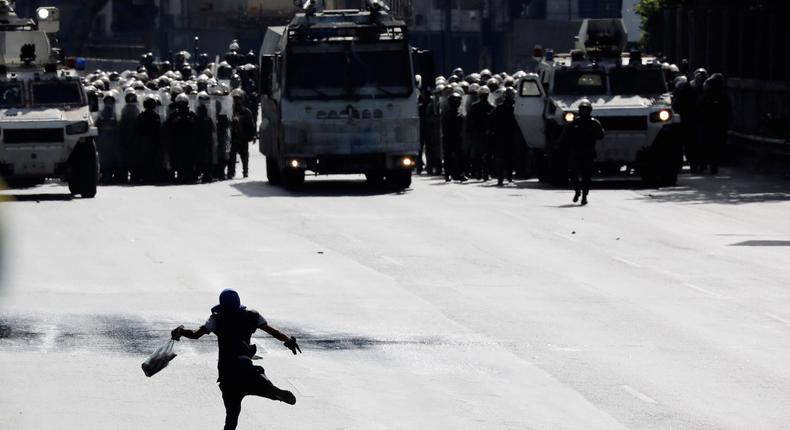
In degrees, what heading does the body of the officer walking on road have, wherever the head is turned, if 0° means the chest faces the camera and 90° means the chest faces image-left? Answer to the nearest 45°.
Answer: approximately 0°

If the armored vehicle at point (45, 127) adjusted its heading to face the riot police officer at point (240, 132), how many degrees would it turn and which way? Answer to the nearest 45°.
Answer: approximately 135° to its left

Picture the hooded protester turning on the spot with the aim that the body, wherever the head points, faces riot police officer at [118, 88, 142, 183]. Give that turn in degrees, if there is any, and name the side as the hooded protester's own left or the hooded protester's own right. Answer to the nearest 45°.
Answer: approximately 45° to the hooded protester's own right

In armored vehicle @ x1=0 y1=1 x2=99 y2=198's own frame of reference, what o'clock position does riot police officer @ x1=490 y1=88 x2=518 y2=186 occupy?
The riot police officer is roughly at 9 o'clock from the armored vehicle.

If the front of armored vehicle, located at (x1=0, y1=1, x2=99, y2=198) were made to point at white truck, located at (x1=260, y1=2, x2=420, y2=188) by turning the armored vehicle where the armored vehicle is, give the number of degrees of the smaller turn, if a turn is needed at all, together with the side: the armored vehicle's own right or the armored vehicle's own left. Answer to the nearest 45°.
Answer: approximately 90° to the armored vehicle's own left

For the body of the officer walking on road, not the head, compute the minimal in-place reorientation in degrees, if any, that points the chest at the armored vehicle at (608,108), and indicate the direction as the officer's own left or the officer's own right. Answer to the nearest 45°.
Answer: approximately 180°

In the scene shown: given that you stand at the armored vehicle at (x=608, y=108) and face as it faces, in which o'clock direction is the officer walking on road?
The officer walking on road is roughly at 12 o'clock from the armored vehicle.

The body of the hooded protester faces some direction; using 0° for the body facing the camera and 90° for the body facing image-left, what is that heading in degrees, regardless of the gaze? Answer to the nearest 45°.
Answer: approximately 135°

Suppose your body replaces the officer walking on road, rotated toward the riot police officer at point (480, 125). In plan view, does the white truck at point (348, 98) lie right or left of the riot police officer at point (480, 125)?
left
